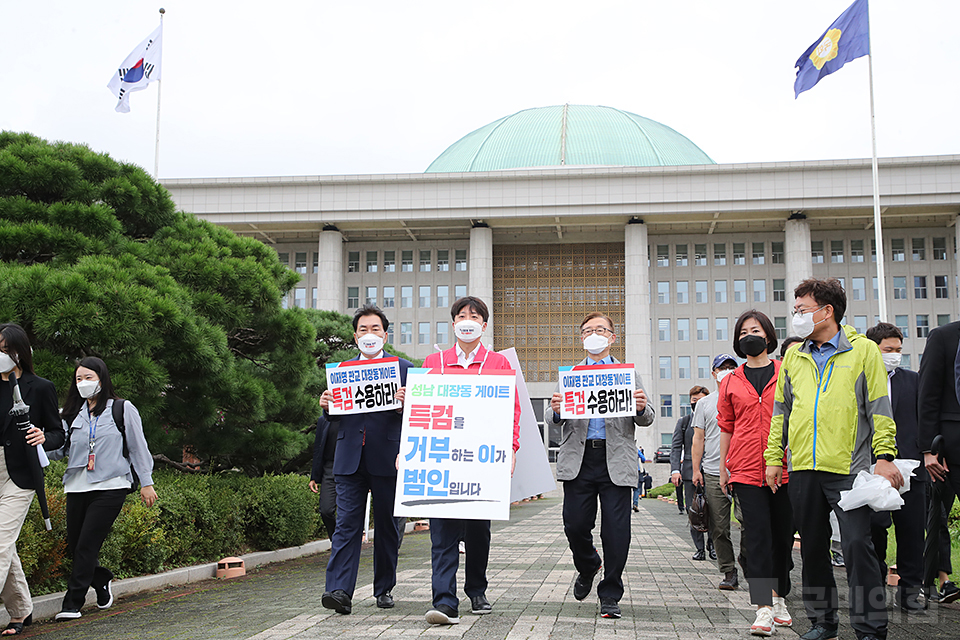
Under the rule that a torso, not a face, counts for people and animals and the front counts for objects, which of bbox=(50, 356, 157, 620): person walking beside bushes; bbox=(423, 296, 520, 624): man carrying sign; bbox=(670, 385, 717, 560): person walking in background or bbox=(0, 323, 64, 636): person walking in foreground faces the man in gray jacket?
bbox=(670, 385, 717, 560): person walking in background

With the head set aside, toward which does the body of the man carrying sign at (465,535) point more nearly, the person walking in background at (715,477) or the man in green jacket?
the man in green jacket

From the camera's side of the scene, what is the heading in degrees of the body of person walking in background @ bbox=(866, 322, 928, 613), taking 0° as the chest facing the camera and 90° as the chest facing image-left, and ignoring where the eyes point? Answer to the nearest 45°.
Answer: approximately 0°

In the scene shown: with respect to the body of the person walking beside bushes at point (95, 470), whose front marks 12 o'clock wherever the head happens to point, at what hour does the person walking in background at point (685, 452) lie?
the person walking in background at point (685, 452) is roughly at 7 o'clock from the person walking beside bushes at point (95, 470).

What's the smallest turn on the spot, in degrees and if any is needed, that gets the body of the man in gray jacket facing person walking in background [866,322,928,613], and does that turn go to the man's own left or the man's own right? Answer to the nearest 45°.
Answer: approximately 135° to the man's own left

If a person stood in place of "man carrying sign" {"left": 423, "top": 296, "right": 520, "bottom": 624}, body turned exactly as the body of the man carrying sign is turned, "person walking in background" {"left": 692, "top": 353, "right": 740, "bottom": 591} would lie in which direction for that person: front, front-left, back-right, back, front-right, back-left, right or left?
back-left

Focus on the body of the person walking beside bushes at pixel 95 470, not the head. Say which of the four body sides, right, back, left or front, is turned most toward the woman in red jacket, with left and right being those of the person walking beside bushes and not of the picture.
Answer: left
